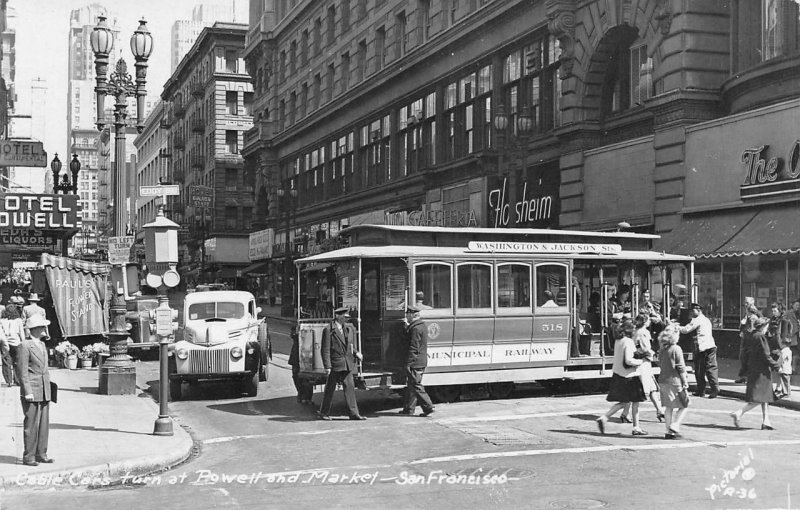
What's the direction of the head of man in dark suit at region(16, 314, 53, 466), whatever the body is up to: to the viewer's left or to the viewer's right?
to the viewer's right

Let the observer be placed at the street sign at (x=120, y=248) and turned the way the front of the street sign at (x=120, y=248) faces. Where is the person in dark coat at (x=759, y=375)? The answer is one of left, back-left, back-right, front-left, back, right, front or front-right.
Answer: front-left

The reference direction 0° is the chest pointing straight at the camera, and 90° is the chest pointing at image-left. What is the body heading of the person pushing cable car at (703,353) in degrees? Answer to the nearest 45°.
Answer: approximately 90°

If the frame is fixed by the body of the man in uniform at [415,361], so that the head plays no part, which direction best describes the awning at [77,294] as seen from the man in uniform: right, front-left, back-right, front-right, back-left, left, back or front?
front-right

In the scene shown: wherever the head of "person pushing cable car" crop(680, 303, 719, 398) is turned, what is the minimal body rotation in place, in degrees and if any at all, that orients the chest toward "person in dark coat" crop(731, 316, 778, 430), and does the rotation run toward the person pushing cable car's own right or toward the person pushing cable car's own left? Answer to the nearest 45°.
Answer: approximately 90° to the person pushing cable car's own left

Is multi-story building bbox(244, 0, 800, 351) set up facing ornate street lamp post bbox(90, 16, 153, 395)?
yes

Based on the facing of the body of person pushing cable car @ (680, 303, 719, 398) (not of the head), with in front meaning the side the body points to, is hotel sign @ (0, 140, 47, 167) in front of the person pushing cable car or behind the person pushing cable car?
in front

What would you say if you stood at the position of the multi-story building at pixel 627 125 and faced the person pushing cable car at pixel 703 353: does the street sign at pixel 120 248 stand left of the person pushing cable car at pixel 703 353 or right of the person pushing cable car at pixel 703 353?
right

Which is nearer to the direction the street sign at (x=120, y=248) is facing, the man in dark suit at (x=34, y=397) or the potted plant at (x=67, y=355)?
the man in dark suit

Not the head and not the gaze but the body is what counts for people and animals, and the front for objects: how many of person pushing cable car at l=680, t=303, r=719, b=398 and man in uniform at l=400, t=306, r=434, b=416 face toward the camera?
0
